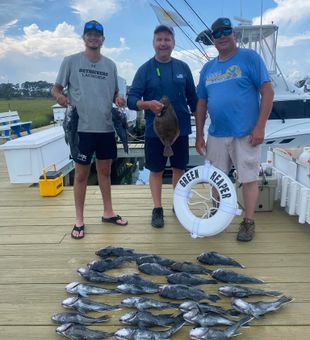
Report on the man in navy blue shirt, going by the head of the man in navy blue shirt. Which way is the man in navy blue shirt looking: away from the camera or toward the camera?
toward the camera

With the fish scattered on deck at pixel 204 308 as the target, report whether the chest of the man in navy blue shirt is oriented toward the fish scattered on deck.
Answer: yes

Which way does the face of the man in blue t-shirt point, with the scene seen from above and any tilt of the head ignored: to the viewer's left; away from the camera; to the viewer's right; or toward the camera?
toward the camera

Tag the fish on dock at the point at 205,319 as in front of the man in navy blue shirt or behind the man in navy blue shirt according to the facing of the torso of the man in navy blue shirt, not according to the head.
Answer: in front

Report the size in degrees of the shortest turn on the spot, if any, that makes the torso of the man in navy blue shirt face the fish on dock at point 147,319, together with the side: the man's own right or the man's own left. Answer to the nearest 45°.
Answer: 0° — they already face it

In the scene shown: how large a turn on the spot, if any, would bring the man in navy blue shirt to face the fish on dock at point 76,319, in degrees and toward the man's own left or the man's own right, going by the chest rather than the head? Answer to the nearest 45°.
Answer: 0° — they already face it

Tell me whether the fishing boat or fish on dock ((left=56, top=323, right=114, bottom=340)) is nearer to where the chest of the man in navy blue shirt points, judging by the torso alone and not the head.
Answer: the fish on dock

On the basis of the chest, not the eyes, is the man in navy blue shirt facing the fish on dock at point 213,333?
yes

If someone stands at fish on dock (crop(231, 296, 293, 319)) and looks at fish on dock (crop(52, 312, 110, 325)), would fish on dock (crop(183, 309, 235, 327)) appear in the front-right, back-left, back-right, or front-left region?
front-left

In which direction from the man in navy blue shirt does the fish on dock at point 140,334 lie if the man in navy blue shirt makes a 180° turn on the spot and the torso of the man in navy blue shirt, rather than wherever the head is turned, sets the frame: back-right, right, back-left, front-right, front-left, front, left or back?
back

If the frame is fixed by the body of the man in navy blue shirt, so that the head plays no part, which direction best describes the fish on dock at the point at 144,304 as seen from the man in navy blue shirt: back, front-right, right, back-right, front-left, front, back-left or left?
front

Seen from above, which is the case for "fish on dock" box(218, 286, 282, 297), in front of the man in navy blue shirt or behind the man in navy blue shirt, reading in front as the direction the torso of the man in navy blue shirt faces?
in front

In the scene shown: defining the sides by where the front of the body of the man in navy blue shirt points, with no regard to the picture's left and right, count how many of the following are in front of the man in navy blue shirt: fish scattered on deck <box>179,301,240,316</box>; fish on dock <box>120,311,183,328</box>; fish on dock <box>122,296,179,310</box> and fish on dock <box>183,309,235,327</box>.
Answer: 4

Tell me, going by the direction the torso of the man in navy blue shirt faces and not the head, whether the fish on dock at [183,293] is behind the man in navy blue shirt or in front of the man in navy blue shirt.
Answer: in front

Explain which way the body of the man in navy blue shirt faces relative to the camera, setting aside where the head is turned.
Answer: toward the camera

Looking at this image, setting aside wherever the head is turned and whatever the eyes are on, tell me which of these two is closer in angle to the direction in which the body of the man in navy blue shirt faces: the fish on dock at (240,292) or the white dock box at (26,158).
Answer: the fish on dock
